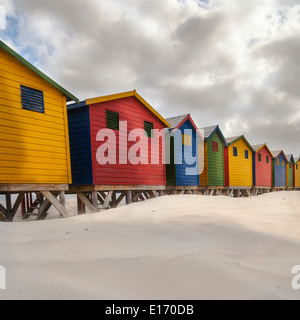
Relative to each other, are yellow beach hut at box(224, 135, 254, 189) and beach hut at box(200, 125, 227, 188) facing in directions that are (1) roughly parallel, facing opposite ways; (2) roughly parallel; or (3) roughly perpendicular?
roughly parallel

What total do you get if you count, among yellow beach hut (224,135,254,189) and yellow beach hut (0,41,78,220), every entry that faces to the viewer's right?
0

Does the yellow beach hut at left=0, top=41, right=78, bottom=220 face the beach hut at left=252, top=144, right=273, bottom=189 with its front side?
no

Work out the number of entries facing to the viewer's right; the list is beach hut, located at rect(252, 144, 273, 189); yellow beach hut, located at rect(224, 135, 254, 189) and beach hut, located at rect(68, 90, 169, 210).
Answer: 0

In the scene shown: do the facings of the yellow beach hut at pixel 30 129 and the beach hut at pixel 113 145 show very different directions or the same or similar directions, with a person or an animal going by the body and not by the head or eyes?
same or similar directions

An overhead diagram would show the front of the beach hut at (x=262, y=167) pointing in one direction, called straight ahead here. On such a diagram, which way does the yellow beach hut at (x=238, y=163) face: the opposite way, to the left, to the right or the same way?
the same way

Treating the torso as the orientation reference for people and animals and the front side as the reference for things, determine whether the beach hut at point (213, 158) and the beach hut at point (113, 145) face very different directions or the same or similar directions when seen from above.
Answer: same or similar directions

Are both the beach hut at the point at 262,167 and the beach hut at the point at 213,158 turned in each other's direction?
no
